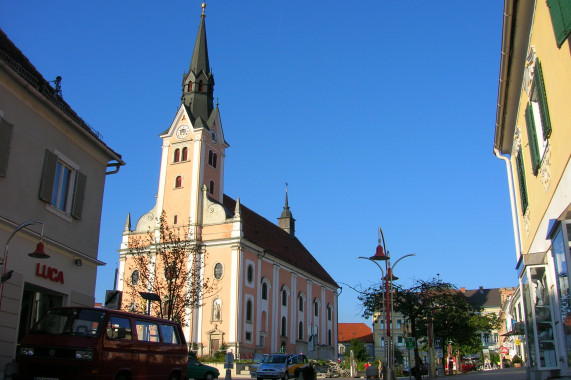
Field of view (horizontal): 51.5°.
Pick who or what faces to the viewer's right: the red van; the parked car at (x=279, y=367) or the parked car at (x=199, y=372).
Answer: the parked car at (x=199, y=372)

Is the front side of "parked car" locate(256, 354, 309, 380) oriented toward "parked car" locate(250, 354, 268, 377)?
no

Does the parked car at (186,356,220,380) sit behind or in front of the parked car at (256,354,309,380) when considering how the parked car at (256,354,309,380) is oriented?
in front

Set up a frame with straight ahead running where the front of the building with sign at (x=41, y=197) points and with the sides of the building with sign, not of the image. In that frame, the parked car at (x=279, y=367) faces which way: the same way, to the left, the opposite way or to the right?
to the right

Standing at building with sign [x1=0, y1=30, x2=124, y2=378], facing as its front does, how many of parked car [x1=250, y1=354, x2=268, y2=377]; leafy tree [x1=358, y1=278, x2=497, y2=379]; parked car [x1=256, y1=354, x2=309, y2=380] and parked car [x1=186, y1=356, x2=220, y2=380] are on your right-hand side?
0

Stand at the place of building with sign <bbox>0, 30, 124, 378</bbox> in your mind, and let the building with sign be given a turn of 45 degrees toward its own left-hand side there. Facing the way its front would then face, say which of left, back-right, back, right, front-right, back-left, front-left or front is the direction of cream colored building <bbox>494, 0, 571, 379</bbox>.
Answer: front-right

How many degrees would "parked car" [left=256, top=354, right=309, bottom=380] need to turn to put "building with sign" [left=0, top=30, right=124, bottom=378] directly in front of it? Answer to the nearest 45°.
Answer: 0° — it already faces it

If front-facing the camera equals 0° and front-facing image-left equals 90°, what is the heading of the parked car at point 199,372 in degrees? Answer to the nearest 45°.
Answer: approximately 270°

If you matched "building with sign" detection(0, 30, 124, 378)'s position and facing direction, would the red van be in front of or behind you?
in front

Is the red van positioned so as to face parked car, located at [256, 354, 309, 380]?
no

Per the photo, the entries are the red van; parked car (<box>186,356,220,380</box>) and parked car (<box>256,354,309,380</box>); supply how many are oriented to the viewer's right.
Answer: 1

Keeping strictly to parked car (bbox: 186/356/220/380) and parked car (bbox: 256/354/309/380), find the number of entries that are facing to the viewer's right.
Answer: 1

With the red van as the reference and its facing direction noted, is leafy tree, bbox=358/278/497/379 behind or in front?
behind

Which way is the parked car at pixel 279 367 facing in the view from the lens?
facing the viewer and to the left of the viewer
